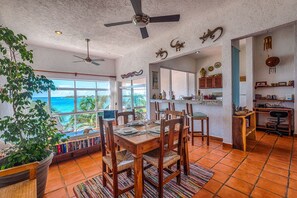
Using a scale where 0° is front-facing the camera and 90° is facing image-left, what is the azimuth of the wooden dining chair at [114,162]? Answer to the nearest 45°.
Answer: approximately 225°

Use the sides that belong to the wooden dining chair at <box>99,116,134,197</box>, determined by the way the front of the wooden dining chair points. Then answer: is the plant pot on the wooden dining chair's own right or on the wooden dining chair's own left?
on the wooden dining chair's own left

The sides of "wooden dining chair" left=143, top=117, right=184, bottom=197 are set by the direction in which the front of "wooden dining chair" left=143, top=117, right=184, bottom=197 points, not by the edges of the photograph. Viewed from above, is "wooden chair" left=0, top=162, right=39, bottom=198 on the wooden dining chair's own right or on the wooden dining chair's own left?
on the wooden dining chair's own left

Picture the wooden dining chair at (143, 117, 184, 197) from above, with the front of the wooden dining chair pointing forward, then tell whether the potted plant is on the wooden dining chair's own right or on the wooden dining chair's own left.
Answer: on the wooden dining chair's own left

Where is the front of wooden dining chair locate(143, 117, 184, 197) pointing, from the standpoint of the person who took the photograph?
facing away from the viewer and to the left of the viewer
